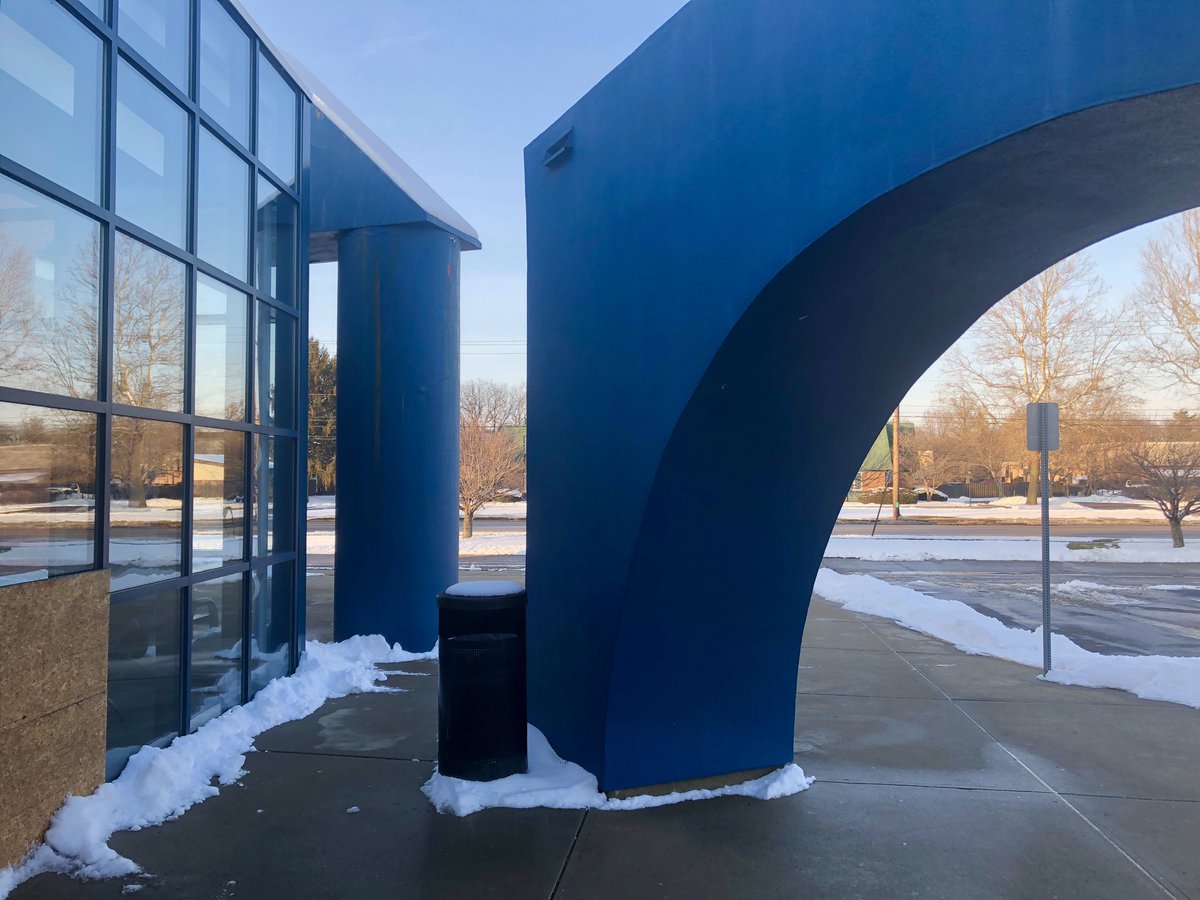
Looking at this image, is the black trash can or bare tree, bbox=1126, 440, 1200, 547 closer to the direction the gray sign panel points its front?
the bare tree

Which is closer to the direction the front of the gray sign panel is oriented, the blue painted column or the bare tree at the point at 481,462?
the bare tree

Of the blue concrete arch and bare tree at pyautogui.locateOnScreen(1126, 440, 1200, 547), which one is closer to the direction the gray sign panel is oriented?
the bare tree

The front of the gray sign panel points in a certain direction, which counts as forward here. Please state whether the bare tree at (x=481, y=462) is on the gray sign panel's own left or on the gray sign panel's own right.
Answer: on the gray sign panel's own left

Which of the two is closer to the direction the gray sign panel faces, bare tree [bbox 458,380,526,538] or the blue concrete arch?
the bare tree

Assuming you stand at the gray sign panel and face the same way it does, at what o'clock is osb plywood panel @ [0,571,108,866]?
The osb plywood panel is roughly at 7 o'clock from the gray sign panel.

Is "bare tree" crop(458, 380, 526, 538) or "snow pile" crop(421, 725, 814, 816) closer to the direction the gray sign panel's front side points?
the bare tree

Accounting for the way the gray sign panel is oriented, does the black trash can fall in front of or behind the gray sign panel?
behind

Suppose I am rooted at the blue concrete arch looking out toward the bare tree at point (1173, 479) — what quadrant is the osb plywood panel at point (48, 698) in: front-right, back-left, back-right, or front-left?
back-left

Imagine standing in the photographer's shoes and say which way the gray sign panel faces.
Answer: facing away from the viewer

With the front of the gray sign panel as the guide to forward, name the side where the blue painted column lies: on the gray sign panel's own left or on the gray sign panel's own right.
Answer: on the gray sign panel's own left
